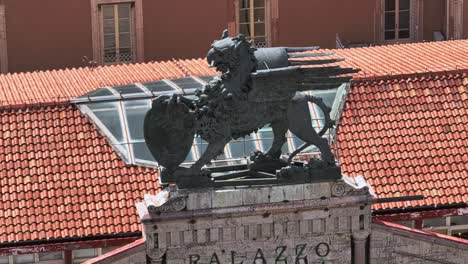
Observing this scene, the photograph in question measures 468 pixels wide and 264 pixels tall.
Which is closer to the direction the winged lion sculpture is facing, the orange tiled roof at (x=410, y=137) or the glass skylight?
the glass skylight

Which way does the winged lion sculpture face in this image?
to the viewer's left

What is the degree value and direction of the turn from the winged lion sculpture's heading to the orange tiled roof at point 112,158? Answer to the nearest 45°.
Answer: approximately 45° to its right

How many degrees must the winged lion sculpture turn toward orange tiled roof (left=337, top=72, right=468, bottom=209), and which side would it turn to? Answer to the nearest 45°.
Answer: approximately 135° to its right
